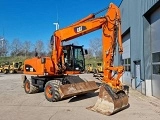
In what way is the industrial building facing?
to the viewer's left

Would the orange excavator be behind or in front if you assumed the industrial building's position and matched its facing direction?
in front

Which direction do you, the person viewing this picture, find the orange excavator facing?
facing the viewer and to the right of the viewer

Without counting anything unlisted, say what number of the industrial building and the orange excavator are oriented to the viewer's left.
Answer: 1
